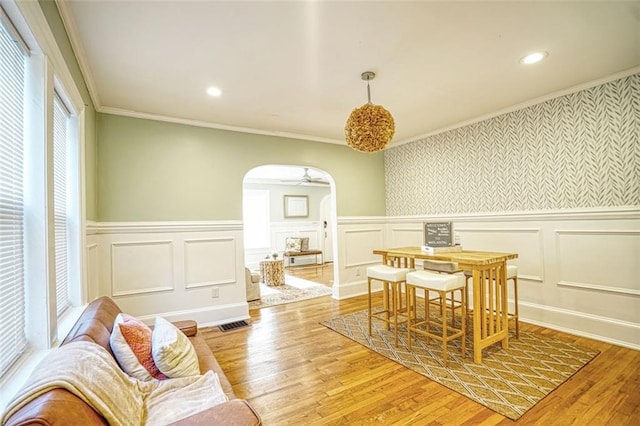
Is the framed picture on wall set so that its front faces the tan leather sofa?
yes

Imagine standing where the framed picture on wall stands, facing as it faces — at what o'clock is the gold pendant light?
The gold pendant light is roughly at 12 o'clock from the framed picture on wall.

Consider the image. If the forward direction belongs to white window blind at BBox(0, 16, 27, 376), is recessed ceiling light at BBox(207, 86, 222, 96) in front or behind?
in front

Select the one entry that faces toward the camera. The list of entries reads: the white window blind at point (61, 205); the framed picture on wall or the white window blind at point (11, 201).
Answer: the framed picture on wall

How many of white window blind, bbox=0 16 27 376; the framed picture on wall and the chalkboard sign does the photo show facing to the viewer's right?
1

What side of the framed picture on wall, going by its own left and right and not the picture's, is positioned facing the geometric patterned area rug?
front

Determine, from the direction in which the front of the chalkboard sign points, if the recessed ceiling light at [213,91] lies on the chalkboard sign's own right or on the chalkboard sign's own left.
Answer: on the chalkboard sign's own right

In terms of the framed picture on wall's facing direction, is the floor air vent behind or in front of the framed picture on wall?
in front

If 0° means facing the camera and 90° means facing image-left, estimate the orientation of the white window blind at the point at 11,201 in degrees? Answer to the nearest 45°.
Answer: approximately 270°

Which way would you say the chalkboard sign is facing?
toward the camera

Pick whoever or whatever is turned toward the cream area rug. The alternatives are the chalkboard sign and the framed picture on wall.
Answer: the framed picture on wall

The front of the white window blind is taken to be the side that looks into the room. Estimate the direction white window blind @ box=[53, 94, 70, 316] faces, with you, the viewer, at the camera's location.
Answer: facing to the right of the viewer

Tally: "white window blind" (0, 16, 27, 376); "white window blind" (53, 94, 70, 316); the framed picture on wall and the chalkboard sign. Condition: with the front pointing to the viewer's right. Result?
2

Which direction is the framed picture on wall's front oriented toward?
toward the camera

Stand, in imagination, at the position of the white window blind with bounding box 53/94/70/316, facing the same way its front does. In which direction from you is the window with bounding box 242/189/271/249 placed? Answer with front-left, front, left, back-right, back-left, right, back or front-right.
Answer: front-left

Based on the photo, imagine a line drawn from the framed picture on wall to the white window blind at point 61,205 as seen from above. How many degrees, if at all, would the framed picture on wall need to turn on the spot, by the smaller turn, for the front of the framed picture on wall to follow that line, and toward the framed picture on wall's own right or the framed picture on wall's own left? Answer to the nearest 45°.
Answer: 0° — it already faces it

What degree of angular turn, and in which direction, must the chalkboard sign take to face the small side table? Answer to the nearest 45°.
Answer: approximately 135° to its right
